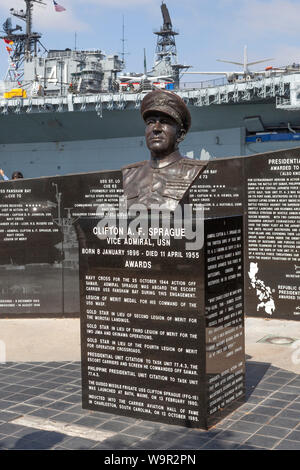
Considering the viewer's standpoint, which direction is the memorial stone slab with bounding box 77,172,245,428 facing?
facing the viewer and to the left of the viewer

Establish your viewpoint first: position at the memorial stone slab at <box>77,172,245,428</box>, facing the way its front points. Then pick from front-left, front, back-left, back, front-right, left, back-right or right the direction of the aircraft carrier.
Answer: back-right

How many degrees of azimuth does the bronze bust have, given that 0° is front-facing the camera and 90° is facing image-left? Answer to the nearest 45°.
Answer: approximately 45°

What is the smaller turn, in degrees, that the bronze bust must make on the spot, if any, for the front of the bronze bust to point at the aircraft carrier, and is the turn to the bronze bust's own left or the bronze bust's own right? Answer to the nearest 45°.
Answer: approximately 135° to the bronze bust's own right
